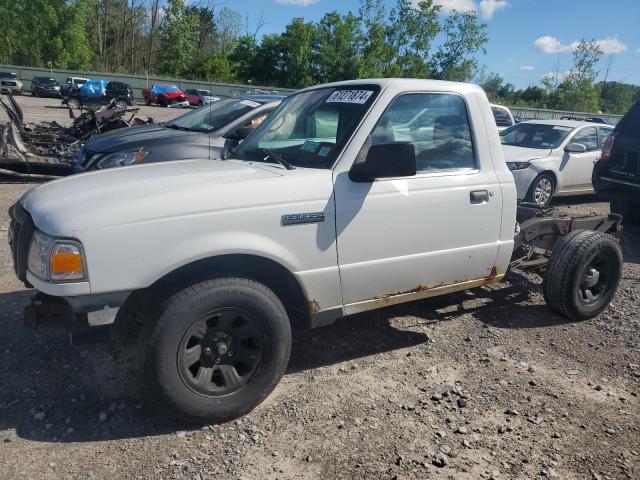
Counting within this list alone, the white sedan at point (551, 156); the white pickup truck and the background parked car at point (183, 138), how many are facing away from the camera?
0

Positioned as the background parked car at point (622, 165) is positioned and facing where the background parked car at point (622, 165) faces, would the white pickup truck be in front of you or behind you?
behind

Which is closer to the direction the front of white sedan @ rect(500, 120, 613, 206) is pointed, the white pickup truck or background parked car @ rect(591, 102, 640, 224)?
the white pickup truck

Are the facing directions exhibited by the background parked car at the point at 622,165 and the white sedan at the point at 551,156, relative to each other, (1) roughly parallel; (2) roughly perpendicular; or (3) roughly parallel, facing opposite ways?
roughly parallel, facing opposite ways

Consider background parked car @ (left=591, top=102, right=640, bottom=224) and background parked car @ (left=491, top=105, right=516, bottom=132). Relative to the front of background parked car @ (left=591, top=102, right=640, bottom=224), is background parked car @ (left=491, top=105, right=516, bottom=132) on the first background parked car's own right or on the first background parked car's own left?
on the first background parked car's own left

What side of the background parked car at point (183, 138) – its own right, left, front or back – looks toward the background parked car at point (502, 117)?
back

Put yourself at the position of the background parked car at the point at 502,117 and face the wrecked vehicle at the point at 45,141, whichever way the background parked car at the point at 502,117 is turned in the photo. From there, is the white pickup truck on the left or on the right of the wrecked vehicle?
left

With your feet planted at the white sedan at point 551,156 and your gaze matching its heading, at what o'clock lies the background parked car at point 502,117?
The background parked car is roughly at 4 o'clock from the white sedan.

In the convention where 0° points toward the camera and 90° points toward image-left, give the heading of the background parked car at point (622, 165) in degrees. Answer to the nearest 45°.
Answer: approximately 225°

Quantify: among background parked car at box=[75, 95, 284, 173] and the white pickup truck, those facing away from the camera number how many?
0

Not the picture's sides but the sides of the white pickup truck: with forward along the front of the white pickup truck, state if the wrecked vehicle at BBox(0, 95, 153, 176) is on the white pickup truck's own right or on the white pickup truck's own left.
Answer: on the white pickup truck's own right

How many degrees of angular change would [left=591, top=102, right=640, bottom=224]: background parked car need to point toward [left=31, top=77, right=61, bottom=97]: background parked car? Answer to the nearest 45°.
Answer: approximately 90° to its left

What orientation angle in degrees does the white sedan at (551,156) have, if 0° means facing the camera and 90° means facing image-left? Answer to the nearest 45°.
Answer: approximately 45°

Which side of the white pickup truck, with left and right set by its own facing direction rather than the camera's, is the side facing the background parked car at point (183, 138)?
right

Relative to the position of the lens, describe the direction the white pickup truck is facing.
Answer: facing the viewer and to the left of the viewer

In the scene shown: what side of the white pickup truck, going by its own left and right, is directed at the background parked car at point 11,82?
right
